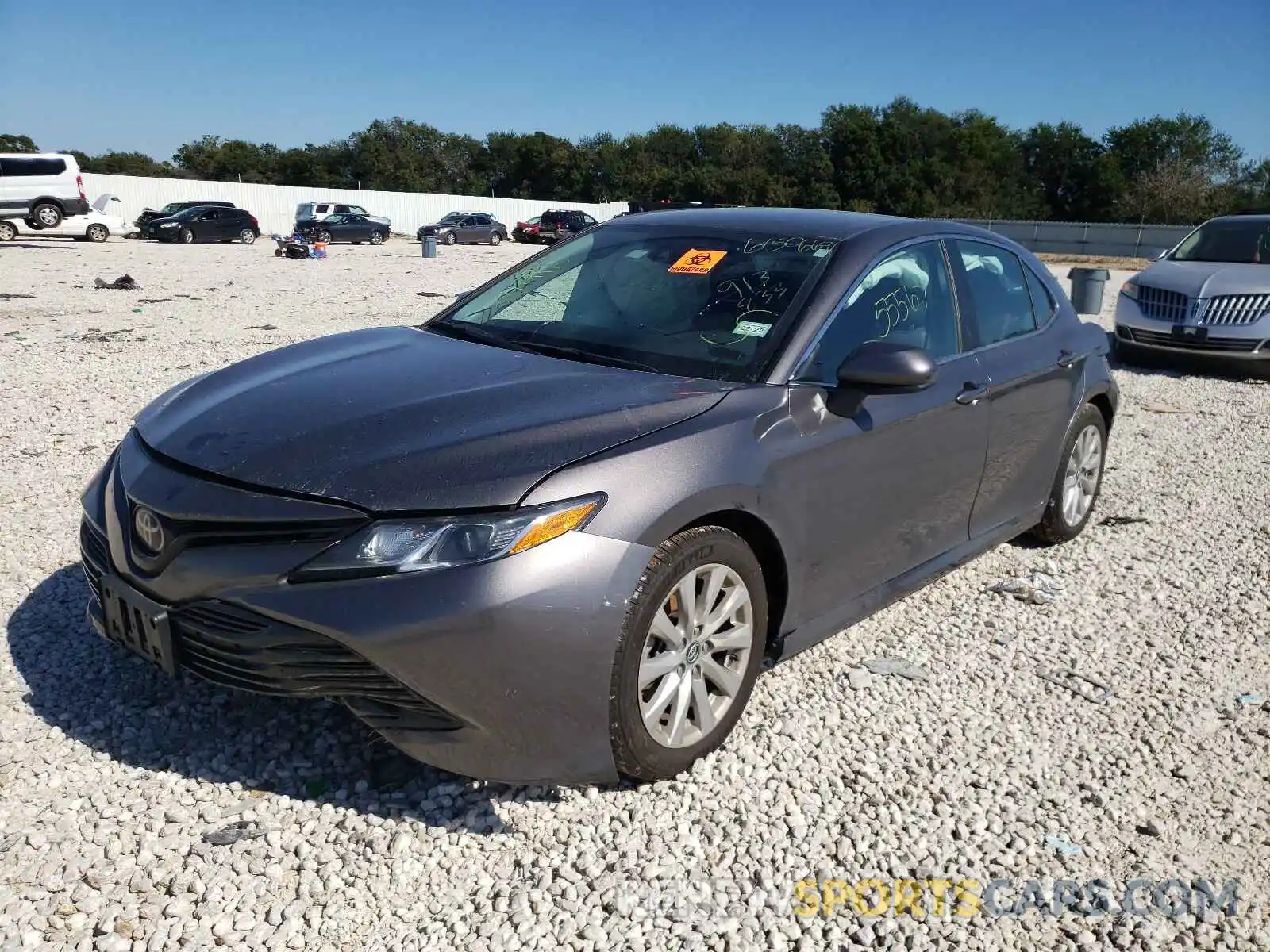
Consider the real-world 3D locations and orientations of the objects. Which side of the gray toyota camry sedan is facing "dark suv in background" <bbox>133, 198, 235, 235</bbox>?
right

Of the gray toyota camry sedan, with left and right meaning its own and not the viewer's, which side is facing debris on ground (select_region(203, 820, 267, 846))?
front

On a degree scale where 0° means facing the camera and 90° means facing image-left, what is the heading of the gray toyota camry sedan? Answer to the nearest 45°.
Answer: approximately 45°

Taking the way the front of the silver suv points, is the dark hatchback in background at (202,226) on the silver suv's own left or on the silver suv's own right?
on the silver suv's own right

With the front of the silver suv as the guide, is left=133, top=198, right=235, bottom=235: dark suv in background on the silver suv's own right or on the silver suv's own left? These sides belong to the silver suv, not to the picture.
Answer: on the silver suv's own right
